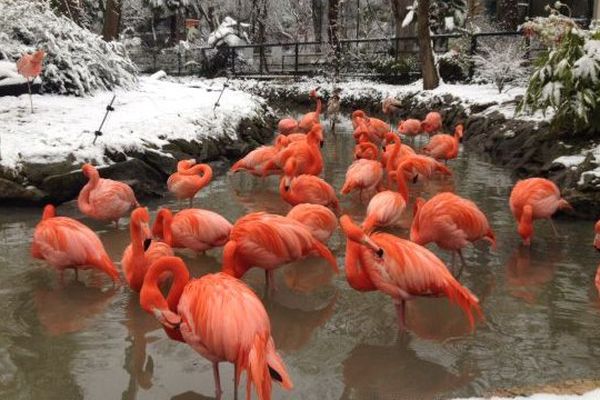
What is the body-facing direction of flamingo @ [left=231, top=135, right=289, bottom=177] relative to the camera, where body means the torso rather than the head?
to the viewer's right

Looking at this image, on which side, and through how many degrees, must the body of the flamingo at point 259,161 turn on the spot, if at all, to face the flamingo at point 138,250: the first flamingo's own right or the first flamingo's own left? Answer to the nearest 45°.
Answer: approximately 90° to the first flamingo's own right

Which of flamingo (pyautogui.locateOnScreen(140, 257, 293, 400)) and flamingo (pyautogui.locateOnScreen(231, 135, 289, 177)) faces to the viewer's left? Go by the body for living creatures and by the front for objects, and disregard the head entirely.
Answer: flamingo (pyautogui.locateOnScreen(140, 257, 293, 400))

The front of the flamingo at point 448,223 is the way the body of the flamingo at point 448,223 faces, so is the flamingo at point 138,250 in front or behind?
in front

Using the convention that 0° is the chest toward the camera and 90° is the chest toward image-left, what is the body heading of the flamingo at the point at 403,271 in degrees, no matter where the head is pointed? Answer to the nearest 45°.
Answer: approximately 90°

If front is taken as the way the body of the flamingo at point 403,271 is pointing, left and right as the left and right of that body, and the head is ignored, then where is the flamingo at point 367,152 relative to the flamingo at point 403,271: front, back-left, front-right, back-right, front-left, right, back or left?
right

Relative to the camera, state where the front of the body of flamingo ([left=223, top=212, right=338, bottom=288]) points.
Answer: to the viewer's left

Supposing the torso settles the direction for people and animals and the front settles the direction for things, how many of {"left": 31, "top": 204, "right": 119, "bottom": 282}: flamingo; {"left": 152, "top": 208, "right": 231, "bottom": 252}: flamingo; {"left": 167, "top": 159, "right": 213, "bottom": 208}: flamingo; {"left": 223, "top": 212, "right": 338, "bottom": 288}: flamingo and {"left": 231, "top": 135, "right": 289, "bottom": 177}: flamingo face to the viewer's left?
3

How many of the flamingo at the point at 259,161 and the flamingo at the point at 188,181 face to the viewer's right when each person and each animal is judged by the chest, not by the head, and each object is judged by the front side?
2

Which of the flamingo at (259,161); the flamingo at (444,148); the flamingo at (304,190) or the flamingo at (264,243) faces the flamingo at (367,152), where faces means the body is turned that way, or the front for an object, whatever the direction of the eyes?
the flamingo at (259,161)

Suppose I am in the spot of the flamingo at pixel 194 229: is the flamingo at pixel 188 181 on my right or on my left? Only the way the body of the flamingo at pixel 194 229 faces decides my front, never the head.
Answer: on my right

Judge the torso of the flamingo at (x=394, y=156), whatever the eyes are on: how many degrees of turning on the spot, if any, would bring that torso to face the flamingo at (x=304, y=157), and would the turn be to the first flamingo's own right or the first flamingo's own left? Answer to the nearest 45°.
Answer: approximately 45° to the first flamingo's own right

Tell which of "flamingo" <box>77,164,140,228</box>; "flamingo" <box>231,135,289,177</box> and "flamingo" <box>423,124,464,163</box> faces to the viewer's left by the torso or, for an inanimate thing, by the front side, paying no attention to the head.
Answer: "flamingo" <box>77,164,140,228</box>
